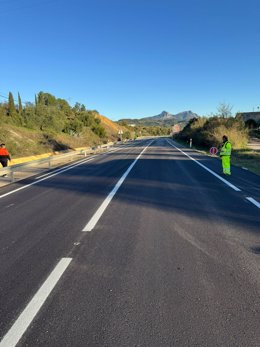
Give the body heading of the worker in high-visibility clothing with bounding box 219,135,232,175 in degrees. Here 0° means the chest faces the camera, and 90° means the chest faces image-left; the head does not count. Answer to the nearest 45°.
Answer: approximately 90°
